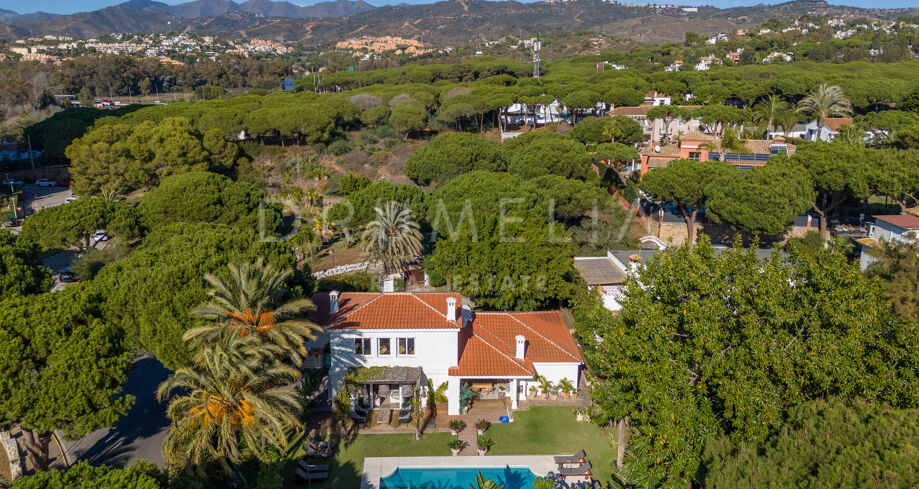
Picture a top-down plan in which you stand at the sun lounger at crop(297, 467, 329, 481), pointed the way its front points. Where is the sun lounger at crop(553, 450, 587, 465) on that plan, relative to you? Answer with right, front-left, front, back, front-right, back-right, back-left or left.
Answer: front

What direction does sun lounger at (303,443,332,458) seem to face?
to the viewer's right

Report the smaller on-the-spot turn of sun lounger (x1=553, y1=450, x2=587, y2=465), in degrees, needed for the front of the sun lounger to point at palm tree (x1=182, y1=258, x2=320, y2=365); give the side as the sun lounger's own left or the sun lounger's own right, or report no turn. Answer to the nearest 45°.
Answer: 0° — it already faces it

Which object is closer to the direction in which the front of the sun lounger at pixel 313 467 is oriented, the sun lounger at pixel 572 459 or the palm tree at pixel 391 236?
the sun lounger

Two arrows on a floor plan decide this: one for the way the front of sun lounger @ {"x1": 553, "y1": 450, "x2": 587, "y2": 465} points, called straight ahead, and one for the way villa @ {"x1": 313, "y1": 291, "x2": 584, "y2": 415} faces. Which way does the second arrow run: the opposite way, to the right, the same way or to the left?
to the left

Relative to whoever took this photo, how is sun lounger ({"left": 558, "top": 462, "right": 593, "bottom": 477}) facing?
facing to the left of the viewer

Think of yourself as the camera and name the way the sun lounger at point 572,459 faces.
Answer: facing to the left of the viewer

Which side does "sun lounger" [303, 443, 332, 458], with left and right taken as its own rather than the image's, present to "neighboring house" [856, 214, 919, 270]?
front

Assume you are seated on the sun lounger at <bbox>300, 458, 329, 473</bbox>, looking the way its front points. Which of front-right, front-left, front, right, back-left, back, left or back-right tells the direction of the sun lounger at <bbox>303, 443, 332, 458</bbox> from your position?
left

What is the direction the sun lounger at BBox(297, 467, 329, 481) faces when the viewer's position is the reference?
facing to the right of the viewer

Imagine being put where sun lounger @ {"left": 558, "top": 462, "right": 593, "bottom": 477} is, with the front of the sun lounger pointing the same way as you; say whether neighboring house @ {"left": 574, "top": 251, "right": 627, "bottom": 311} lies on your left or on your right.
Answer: on your right

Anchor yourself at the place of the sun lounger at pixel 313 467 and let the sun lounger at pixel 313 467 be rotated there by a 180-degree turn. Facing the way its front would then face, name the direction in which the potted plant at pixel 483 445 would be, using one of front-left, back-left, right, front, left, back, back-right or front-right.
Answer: back

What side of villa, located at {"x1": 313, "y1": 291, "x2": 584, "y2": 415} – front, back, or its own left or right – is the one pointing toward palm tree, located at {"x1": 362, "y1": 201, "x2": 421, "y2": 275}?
back

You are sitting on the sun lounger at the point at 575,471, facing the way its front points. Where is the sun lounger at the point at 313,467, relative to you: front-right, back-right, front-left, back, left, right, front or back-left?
front

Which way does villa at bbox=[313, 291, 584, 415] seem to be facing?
toward the camera
